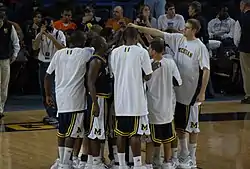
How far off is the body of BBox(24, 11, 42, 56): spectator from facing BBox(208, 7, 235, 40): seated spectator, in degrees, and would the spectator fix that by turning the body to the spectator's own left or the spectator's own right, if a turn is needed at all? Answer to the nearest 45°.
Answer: approximately 45° to the spectator's own left

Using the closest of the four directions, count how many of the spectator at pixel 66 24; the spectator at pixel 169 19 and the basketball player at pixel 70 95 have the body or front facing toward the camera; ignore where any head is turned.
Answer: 2

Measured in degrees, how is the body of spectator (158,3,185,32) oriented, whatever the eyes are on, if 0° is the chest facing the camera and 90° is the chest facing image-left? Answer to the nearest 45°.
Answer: approximately 0°

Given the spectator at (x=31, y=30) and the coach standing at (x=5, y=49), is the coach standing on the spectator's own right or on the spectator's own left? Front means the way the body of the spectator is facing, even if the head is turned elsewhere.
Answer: on the spectator's own right

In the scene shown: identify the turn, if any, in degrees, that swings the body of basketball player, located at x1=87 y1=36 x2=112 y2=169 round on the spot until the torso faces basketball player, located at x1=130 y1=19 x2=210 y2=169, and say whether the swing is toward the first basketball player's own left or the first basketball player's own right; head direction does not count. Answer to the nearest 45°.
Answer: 0° — they already face them

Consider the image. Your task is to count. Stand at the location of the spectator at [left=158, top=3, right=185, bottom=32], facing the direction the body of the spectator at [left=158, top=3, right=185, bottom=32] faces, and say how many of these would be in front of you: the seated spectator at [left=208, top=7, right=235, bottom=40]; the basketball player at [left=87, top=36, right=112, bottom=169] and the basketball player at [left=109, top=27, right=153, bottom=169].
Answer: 2

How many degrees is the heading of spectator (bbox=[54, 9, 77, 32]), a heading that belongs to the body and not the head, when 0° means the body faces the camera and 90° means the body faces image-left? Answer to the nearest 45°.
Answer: approximately 0°
